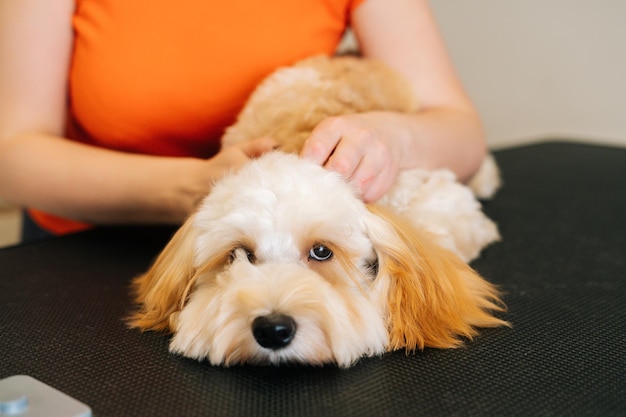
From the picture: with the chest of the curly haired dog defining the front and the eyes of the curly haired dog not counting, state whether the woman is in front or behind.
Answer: behind

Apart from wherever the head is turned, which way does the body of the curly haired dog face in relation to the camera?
toward the camera
